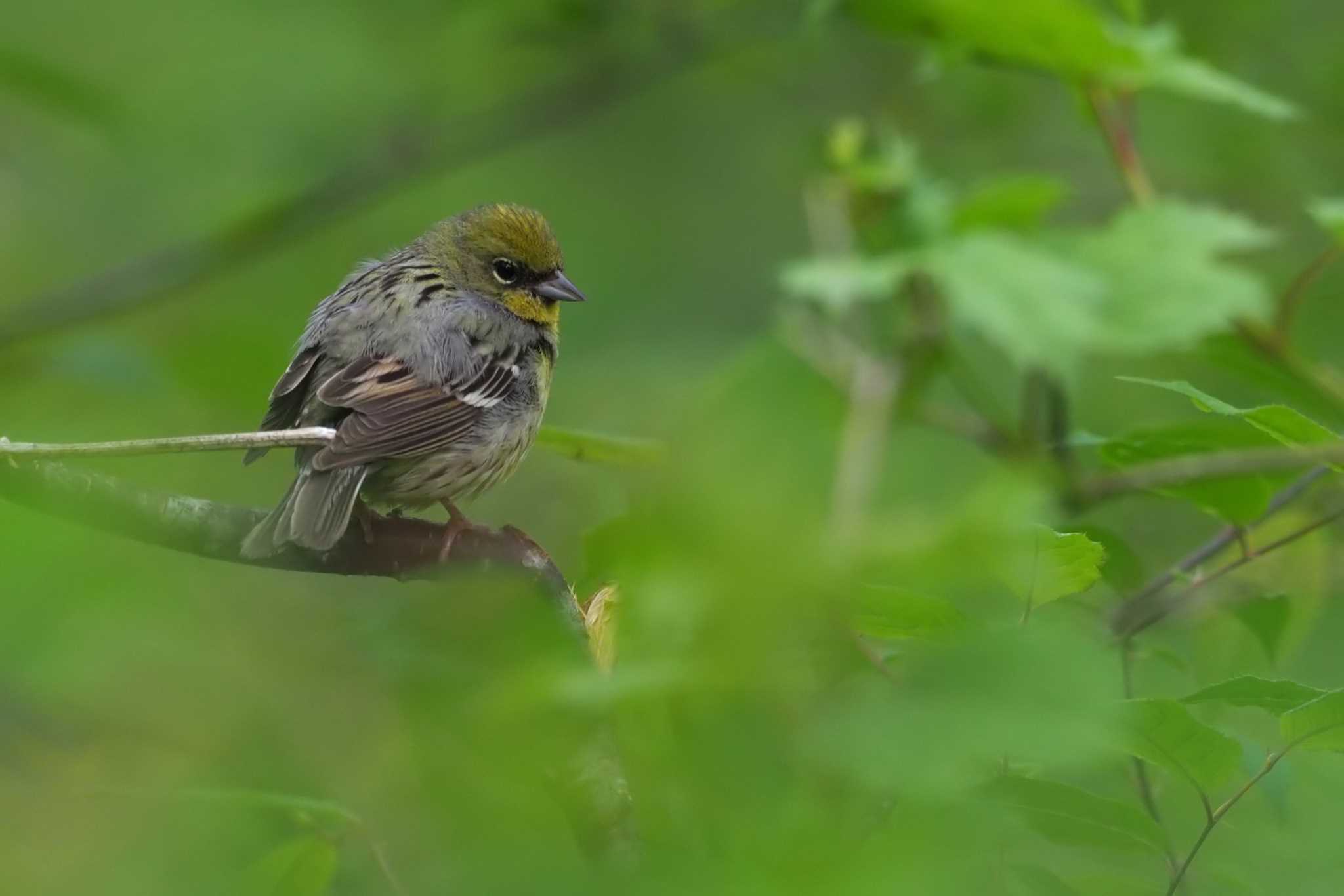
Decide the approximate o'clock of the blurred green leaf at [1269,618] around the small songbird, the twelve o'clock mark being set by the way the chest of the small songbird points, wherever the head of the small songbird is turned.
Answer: The blurred green leaf is roughly at 2 o'clock from the small songbird.

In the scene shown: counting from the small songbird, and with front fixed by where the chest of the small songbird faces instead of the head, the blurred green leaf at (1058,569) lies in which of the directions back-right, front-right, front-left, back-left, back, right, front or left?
right

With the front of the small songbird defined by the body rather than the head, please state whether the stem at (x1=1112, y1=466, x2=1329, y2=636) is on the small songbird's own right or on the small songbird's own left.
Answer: on the small songbird's own right

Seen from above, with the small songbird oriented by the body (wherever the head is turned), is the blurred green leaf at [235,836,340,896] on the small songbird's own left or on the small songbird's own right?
on the small songbird's own right

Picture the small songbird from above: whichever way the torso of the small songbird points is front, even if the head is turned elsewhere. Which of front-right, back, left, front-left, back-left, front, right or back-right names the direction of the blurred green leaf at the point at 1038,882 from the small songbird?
right

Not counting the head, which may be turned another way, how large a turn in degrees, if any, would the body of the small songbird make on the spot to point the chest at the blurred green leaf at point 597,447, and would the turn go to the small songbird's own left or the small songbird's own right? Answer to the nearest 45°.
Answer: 0° — it already faces it

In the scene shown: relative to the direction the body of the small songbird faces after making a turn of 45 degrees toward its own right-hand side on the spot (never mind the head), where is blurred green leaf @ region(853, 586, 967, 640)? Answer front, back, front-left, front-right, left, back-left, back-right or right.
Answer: front-right

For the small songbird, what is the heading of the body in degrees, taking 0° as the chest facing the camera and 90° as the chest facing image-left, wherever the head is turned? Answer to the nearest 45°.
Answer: approximately 270°

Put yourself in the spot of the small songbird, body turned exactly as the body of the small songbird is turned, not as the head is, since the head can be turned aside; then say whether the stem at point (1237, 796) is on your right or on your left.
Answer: on your right
